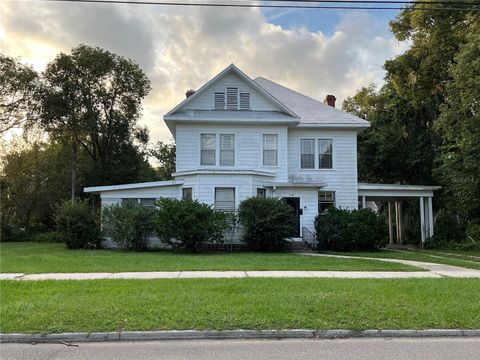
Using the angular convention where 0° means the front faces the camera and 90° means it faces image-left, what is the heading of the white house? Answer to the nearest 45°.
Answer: approximately 0°

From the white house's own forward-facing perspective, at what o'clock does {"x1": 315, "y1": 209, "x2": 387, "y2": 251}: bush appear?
The bush is roughly at 10 o'clock from the white house.

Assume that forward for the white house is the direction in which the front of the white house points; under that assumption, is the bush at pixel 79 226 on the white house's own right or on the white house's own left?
on the white house's own right

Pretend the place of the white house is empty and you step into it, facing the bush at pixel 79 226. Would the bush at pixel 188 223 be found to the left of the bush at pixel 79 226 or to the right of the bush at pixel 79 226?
left

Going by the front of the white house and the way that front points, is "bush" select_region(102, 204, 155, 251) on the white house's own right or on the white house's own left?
on the white house's own right

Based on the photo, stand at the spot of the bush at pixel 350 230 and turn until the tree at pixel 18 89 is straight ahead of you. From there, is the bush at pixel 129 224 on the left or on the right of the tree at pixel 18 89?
left

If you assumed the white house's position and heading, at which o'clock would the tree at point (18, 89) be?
The tree is roughly at 4 o'clock from the white house.

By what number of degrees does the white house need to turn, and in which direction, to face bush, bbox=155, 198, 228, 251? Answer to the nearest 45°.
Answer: approximately 45° to its right
